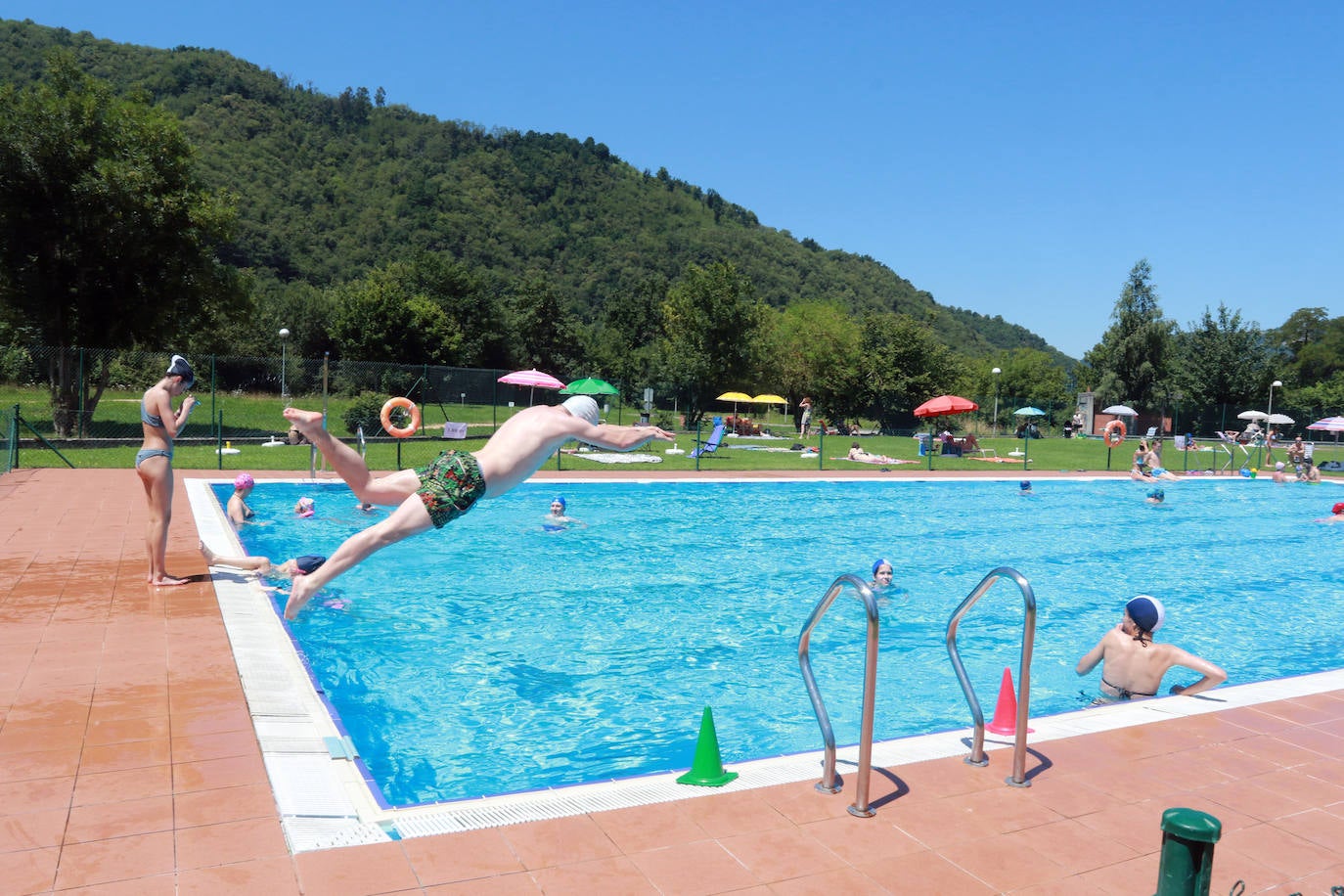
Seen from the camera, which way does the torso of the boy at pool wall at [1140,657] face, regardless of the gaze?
away from the camera

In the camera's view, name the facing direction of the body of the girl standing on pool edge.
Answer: to the viewer's right

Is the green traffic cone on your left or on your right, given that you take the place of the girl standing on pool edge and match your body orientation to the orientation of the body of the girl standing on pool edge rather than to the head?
on your right

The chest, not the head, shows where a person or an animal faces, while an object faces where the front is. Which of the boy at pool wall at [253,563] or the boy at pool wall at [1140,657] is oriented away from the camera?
the boy at pool wall at [1140,657]

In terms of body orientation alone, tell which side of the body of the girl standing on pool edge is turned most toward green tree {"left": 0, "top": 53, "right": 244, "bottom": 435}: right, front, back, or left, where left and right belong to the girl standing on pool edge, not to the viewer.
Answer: left

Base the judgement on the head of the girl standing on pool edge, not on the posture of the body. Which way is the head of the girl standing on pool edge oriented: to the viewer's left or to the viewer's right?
to the viewer's right

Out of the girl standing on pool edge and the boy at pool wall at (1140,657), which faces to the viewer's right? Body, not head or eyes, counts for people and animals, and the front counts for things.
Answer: the girl standing on pool edge

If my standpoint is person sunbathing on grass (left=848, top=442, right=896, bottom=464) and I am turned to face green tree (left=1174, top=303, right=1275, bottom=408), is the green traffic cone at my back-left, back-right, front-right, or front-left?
back-right
